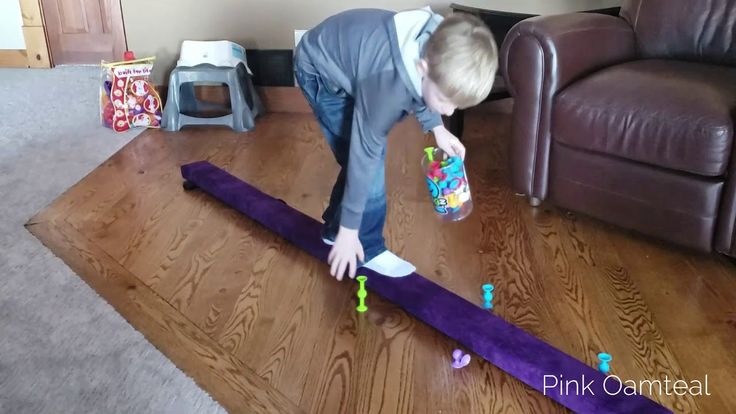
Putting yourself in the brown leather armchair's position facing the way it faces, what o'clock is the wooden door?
The wooden door is roughly at 2 o'clock from the brown leather armchair.

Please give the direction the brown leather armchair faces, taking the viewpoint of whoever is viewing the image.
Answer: facing the viewer and to the left of the viewer

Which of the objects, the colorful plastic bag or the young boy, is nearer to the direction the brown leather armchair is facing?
the young boy

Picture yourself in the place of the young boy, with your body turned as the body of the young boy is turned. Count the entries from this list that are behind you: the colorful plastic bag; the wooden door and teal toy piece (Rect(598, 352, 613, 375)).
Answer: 2

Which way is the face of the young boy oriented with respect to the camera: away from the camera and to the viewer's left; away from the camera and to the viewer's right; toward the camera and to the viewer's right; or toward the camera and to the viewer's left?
toward the camera and to the viewer's right

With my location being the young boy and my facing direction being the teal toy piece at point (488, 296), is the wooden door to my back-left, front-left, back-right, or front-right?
back-left

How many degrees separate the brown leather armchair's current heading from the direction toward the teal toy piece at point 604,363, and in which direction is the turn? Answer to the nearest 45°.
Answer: approximately 45° to its left

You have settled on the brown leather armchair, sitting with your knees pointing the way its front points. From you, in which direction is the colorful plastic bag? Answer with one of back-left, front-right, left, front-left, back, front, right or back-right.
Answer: front-right

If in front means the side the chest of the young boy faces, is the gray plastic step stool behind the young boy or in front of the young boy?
behind

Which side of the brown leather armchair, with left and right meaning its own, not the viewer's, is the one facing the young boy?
front

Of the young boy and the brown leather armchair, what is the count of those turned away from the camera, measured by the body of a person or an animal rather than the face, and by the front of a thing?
0

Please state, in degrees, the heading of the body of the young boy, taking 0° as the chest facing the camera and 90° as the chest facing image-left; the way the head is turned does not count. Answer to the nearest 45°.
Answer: approximately 315°
